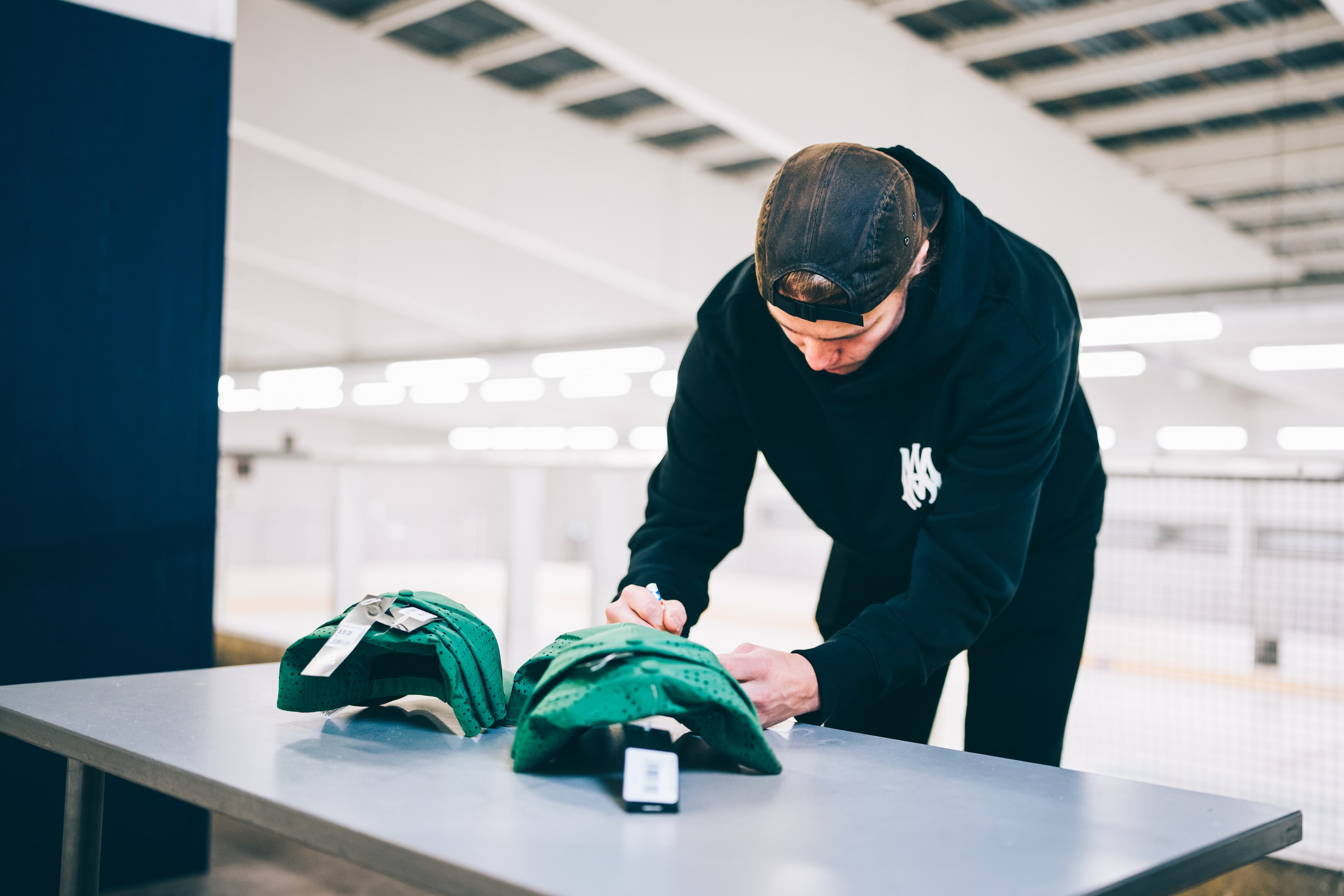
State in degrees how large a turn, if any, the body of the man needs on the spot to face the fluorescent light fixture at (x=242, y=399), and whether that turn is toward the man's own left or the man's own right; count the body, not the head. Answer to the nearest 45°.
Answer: approximately 90° to the man's own right

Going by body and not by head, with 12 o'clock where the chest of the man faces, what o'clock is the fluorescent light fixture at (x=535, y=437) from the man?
The fluorescent light fixture is roughly at 4 o'clock from the man.

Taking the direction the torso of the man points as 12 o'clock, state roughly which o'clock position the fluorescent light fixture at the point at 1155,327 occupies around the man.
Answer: The fluorescent light fixture is roughly at 5 o'clock from the man.

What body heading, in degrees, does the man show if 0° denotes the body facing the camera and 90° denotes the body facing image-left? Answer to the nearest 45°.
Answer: approximately 45°

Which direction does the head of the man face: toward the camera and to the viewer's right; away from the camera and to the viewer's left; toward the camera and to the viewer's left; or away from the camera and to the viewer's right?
toward the camera and to the viewer's left

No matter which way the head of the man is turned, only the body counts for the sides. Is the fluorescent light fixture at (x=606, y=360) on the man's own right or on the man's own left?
on the man's own right

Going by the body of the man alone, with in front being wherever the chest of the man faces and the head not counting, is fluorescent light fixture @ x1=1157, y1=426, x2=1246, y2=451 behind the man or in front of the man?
behind

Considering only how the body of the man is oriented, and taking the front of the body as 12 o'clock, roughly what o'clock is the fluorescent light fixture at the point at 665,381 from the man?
The fluorescent light fixture is roughly at 4 o'clock from the man.

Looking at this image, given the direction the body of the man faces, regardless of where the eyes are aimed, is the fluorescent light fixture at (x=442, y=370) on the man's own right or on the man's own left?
on the man's own right

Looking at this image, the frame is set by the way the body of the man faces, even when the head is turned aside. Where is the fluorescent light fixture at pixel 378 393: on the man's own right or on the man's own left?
on the man's own right

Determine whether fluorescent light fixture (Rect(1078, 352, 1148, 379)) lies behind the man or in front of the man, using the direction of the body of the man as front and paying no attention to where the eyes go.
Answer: behind
